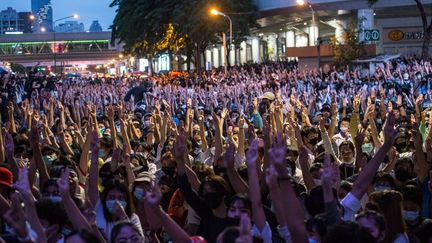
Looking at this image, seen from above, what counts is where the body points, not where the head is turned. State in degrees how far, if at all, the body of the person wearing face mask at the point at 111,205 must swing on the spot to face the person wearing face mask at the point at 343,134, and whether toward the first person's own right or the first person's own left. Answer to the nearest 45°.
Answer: approximately 135° to the first person's own left

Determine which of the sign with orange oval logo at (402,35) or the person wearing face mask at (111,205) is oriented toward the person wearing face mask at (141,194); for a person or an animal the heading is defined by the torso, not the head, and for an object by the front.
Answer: the sign with orange oval logo

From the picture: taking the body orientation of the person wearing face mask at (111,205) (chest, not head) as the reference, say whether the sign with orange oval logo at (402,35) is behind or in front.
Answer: behind

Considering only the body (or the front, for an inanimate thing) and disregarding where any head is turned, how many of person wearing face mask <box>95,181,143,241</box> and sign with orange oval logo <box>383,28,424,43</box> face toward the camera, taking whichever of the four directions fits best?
2

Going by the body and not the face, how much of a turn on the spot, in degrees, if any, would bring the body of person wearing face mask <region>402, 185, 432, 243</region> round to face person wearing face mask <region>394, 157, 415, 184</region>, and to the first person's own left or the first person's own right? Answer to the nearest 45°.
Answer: approximately 135° to the first person's own right

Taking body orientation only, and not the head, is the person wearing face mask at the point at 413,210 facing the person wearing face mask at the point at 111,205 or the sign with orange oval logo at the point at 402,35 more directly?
the person wearing face mask

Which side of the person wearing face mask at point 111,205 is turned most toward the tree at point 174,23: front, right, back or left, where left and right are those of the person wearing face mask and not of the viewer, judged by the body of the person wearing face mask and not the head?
back

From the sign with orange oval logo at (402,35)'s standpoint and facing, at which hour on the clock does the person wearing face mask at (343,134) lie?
The person wearing face mask is roughly at 12 o'clock from the sign with orange oval logo.

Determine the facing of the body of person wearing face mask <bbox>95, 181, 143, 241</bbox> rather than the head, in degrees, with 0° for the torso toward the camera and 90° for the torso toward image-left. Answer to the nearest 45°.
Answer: approximately 0°

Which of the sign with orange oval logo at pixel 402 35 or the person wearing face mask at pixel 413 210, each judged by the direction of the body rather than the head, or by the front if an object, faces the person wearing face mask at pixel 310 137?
the sign with orange oval logo

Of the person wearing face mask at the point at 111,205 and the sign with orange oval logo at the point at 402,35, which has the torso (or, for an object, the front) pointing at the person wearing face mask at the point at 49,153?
the sign with orange oval logo
